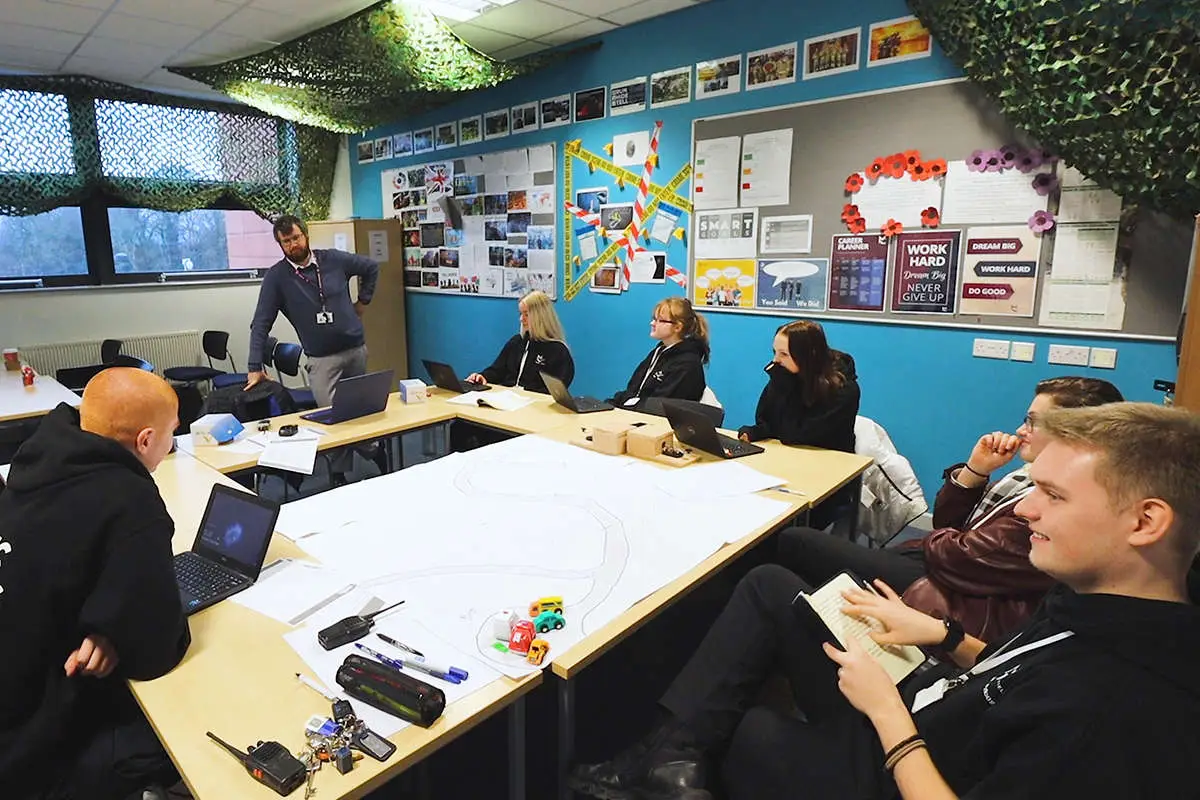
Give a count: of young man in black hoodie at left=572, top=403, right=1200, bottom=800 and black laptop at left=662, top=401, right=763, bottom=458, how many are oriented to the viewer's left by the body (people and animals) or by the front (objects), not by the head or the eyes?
1

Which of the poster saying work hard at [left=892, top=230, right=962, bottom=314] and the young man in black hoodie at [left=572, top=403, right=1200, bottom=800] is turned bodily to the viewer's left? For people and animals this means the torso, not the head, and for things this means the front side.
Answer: the young man in black hoodie

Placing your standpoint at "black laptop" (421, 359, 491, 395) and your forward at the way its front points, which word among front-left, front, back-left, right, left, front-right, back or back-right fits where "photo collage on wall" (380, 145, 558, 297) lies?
front-left

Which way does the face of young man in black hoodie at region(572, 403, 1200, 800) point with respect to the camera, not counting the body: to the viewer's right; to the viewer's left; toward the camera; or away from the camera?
to the viewer's left

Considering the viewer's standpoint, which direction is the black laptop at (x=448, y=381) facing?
facing away from the viewer and to the right of the viewer

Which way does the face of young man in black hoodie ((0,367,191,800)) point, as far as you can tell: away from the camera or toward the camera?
away from the camera

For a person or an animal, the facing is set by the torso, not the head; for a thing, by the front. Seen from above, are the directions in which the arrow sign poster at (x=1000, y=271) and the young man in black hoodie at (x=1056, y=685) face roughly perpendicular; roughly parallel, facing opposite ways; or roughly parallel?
roughly perpendicular

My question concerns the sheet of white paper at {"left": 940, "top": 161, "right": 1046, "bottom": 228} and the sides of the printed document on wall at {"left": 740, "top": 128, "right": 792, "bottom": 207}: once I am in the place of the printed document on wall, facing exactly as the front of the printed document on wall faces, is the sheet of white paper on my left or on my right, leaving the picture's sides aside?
on my left

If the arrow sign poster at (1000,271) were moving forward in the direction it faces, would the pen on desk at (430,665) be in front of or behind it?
in front

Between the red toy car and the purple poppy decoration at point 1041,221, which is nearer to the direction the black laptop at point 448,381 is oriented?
the purple poppy decoration

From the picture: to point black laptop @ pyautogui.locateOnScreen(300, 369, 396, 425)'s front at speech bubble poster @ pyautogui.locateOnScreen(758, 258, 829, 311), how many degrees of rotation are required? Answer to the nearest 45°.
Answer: approximately 135° to its right

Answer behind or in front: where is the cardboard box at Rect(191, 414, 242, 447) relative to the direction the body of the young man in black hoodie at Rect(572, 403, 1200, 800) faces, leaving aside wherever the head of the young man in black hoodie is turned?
in front

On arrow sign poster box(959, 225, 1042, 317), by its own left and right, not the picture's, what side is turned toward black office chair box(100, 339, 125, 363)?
right

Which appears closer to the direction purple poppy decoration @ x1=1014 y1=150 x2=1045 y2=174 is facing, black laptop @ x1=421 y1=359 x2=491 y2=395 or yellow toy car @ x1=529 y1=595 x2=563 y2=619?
the yellow toy car

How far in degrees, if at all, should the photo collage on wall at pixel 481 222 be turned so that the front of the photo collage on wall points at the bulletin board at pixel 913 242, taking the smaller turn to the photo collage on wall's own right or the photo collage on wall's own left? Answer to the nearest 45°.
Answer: approximately 90° to the photo collage on wall's own left
